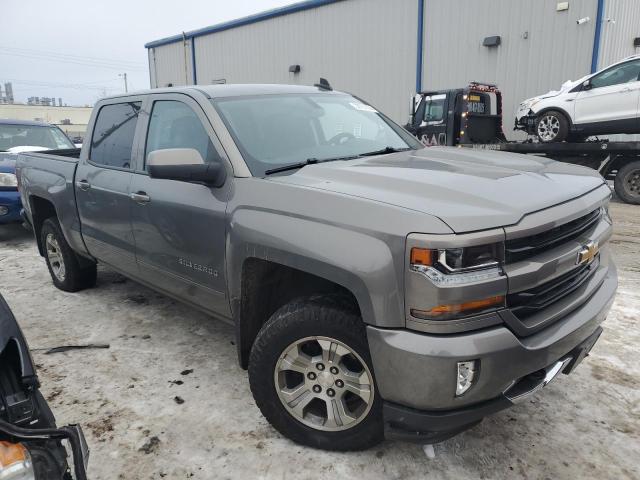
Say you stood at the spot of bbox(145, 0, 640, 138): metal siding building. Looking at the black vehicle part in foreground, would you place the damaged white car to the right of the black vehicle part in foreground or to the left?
left

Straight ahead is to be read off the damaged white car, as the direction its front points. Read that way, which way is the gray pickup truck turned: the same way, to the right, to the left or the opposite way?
the opposite way

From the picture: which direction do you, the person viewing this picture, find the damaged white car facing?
facing to the left of the viewer

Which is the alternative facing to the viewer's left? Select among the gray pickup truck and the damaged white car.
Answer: the damaged white car

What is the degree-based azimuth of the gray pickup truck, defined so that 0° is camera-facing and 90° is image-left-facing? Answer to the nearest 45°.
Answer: approximately 315°

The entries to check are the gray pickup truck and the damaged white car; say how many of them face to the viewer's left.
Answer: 1
